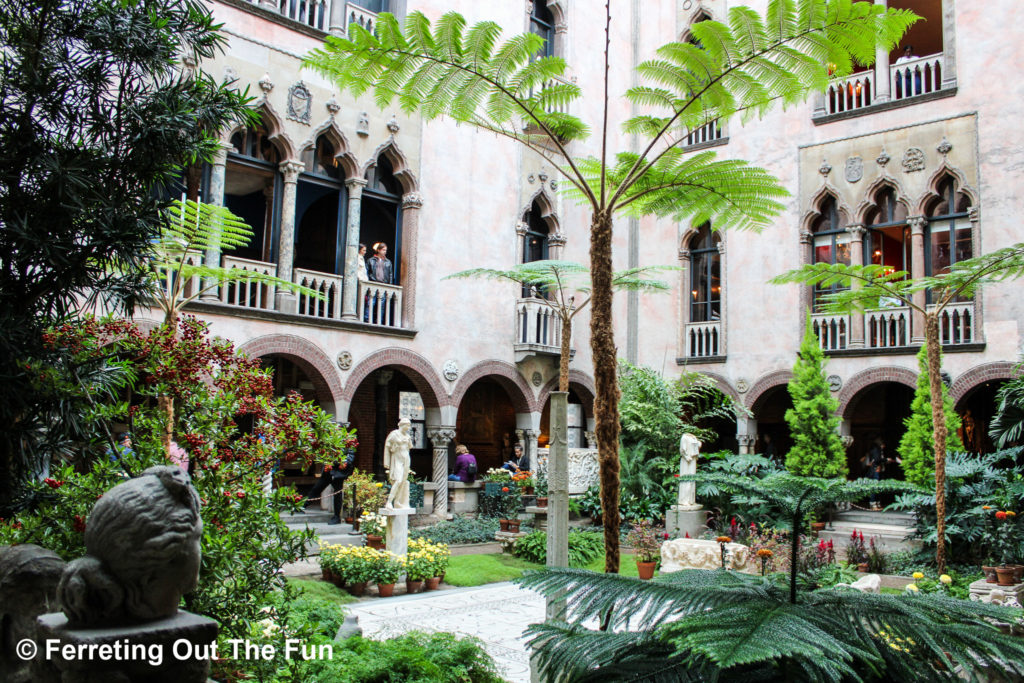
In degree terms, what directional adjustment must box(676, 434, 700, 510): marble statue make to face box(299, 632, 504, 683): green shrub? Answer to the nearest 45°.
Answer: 0° — it already faces it

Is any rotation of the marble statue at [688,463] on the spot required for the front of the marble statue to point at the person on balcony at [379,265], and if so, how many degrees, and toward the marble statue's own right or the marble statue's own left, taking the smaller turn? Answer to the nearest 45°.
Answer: approximately 90° to the marble statue's own right

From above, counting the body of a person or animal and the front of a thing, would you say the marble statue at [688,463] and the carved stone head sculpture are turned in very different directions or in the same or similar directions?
very different directions

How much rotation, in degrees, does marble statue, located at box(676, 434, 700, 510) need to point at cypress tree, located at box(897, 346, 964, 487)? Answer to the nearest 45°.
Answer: approximately 90° to its left

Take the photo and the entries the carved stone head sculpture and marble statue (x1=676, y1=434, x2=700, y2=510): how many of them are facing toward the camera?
1

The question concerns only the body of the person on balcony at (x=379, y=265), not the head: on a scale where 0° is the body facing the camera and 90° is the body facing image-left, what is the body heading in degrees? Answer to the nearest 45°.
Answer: approximately 315°
